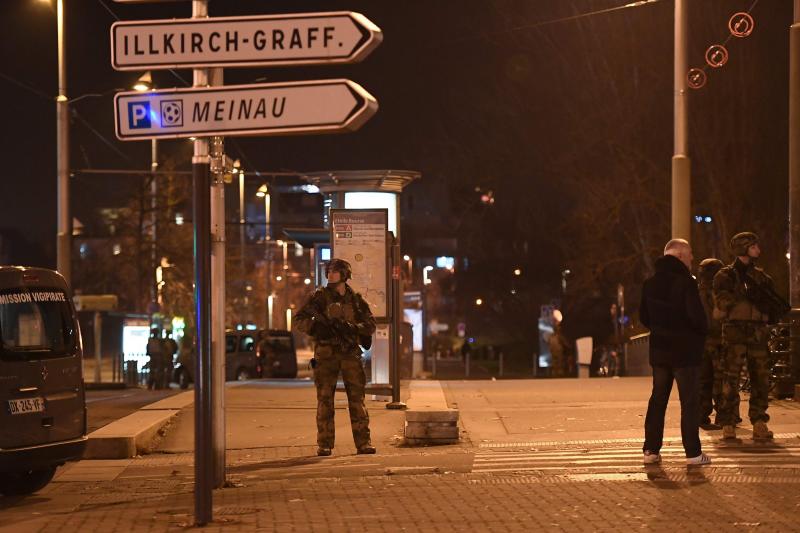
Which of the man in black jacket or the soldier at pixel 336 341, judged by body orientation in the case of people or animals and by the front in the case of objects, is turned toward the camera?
the soldier

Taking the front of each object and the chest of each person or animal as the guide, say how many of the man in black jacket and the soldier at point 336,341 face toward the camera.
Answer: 1

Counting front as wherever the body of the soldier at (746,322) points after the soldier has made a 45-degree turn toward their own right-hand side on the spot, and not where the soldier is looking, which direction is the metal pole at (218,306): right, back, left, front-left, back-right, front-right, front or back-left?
front-right

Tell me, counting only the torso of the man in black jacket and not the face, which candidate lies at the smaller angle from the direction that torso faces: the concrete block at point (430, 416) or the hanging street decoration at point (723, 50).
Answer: the hanging street decoration

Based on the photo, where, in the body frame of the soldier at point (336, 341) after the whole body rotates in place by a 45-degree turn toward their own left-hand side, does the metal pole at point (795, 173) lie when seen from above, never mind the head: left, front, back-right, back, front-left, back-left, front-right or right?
left

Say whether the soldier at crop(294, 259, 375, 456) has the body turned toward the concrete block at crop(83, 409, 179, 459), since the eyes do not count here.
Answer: no

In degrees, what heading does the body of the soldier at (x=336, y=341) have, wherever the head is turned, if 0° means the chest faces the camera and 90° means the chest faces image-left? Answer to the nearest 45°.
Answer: approximately 0°

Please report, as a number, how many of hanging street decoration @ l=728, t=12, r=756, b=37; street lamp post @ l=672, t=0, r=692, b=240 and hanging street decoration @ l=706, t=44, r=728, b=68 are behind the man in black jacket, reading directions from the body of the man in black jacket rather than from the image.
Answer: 0

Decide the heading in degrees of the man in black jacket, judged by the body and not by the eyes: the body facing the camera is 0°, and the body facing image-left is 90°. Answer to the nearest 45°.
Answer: approximately 225°

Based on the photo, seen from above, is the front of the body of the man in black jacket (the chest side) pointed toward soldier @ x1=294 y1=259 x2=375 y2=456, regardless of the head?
no

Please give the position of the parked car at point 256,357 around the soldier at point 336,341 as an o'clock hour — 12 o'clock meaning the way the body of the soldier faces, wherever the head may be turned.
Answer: The parked car is roughly at 6 o'clock from the soldier.

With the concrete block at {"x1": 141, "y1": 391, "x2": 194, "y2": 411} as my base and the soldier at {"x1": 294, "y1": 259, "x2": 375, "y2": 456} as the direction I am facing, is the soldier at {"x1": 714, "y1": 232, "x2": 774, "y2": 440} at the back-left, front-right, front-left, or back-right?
front-left

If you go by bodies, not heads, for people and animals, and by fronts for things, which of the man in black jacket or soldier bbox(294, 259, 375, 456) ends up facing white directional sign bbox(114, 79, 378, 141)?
the soldier

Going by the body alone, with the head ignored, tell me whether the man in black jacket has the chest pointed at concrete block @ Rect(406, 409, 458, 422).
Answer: no
